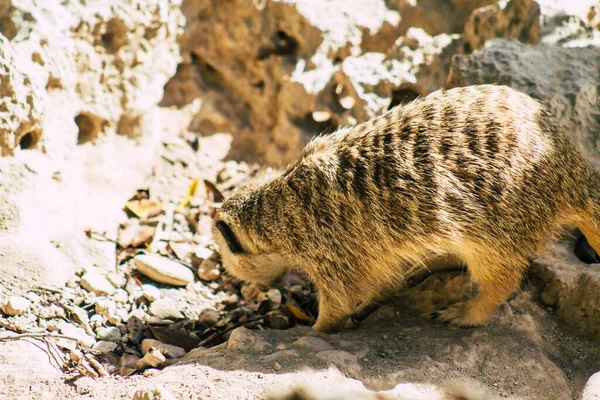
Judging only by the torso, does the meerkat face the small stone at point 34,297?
yes

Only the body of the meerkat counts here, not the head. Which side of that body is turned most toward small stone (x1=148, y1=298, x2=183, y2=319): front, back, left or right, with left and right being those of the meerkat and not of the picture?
front

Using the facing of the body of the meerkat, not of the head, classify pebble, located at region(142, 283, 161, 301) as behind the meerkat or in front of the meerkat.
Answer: in front

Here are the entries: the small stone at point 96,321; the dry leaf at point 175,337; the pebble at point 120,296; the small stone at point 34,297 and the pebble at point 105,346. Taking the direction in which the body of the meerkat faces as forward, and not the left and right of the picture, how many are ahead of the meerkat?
5

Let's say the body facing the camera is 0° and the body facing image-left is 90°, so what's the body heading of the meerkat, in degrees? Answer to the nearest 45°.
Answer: approximately 90°

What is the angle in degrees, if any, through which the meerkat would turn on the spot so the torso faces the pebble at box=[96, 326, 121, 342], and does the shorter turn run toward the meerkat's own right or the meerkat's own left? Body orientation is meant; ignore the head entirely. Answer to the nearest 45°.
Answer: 0° — it already faces it

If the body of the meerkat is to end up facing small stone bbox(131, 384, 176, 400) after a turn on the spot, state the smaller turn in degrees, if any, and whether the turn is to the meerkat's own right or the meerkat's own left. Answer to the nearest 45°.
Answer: approximately 45° to the meerkat's own left

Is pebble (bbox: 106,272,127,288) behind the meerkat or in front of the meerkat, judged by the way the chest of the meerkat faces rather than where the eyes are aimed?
in front

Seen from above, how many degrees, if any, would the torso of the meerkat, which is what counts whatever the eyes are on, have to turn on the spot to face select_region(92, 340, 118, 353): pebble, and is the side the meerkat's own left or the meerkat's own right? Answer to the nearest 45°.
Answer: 0° — it already faces it

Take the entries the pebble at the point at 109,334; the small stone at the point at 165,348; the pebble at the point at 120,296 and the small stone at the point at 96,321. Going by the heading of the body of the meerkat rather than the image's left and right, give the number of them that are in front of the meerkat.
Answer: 4
